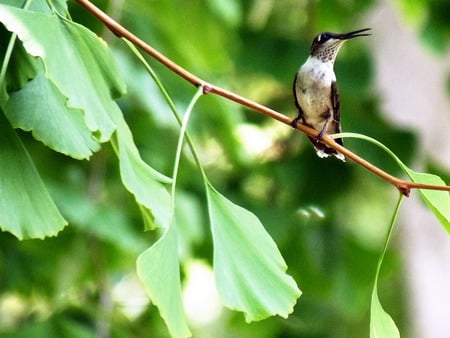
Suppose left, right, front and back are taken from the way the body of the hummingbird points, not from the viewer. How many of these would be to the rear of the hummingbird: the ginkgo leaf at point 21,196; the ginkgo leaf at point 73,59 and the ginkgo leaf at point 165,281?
0

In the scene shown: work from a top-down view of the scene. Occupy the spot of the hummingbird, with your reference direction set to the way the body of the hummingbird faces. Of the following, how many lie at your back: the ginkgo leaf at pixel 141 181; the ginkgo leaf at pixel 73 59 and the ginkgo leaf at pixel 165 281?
0

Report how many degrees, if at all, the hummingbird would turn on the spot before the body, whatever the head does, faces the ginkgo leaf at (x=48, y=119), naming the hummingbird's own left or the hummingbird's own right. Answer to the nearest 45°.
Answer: approximately 45° to the hummingbird's own right

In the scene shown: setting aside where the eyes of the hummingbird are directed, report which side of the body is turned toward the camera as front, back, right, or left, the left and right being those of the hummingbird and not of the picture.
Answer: front

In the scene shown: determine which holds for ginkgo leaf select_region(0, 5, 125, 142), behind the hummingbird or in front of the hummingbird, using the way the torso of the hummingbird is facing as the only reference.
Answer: in front
